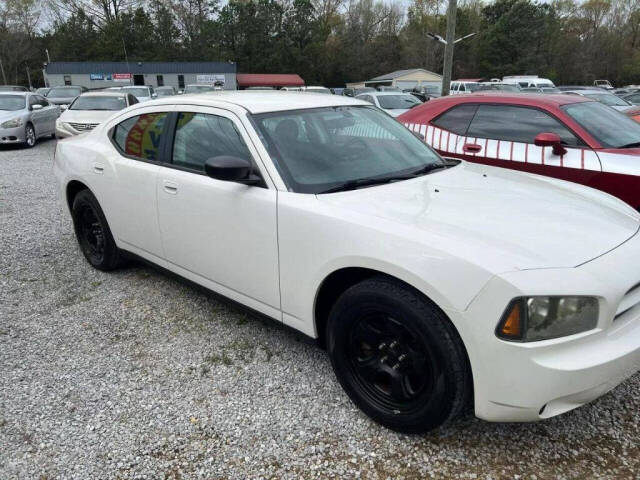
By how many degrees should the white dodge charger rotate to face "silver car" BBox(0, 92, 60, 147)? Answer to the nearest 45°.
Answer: approximately 180°

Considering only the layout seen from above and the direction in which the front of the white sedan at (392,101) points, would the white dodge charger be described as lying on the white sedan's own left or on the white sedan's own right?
on the white sedan's own right

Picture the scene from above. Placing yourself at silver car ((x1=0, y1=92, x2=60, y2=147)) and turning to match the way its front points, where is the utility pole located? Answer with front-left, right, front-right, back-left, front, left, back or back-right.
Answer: back-left

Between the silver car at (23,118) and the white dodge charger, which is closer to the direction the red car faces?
the white dodge charger

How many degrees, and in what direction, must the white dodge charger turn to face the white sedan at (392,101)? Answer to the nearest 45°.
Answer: approximately 135° to its left

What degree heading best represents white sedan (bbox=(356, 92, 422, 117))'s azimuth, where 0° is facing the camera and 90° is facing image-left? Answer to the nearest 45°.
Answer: approximately 315°

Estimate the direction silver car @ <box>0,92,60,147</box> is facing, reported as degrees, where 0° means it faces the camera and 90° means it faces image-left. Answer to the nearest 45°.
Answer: approximately 45°

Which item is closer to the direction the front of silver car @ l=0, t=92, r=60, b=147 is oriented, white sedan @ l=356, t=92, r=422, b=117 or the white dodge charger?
the white dodge charger

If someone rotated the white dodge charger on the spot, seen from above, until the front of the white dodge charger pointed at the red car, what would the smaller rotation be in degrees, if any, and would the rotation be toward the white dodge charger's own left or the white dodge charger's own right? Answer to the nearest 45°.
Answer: approximately 90° to the white dodge charger's own left
